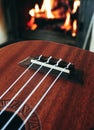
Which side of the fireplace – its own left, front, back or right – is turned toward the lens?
front

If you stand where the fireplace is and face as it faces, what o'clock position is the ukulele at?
The ukulele is roughly at 12 o'clock from the fireplace.
